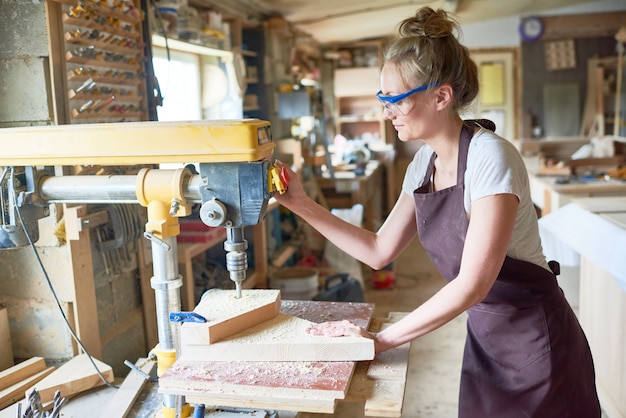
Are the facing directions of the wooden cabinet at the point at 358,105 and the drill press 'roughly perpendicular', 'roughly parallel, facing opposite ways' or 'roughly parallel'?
roughly perpendicular

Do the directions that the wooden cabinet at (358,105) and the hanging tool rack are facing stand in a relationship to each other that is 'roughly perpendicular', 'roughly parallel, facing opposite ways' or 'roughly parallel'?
roughly perpendicular

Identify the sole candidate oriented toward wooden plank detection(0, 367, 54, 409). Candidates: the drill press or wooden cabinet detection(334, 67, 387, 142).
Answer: the wooden cabinet

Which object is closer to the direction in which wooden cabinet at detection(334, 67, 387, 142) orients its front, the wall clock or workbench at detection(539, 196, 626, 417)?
the workbench

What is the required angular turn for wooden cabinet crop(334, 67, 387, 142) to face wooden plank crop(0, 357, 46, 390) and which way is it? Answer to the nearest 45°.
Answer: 0° — it already faces it

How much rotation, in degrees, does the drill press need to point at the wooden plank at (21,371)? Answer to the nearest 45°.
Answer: approximately 135° to its left

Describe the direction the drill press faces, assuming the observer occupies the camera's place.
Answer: facing to the right of the viewer

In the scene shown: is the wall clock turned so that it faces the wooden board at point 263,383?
yes

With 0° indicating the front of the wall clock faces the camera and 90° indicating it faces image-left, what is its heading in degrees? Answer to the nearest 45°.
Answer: approximately 0°

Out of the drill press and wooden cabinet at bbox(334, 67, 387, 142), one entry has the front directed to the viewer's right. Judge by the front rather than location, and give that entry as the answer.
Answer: the drill press

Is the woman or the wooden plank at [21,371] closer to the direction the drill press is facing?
the woman

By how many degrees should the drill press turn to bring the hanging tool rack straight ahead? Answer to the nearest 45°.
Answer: approximately 90° to its left
